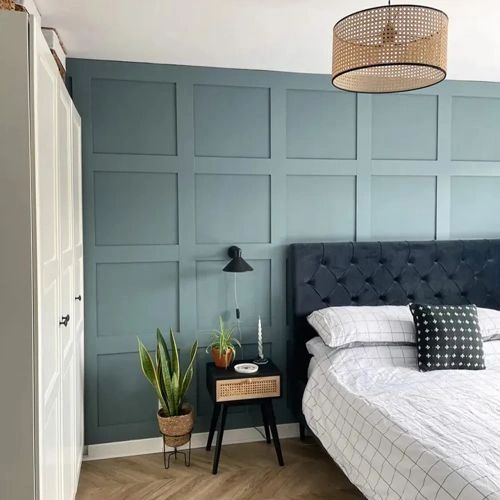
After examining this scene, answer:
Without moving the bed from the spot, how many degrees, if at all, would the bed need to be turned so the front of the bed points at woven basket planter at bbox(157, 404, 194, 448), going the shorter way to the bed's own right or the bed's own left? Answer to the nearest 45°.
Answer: approximately 135° to the bed's own right

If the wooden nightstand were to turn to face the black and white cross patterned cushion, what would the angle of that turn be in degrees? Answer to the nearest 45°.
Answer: approximately 90° to its left

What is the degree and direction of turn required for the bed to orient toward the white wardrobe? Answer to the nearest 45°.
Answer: approximately 90° to its right

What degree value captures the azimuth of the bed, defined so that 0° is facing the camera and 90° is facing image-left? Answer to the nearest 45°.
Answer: approximately 315°

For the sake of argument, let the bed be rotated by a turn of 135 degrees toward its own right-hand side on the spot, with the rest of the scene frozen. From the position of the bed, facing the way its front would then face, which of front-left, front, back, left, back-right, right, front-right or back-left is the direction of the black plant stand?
front

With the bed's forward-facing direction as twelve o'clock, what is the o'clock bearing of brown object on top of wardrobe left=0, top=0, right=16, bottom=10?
The brown object on top of wardrobe is roughly at 3 o'clock from the bed.

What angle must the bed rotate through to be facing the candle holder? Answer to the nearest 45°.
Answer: approximately 180°

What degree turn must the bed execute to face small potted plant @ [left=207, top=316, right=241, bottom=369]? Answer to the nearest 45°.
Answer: approximately 135° to its right

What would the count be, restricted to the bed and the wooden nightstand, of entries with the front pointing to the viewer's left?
0

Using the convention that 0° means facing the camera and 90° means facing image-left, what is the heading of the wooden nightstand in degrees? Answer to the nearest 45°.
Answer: approximately 0°
